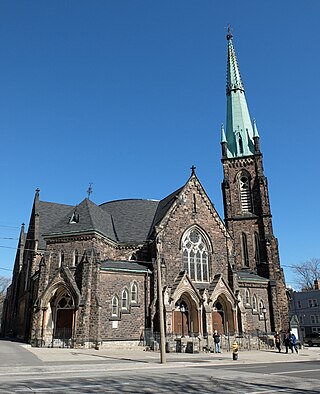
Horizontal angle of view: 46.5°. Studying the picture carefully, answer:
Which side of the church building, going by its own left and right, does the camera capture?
front
